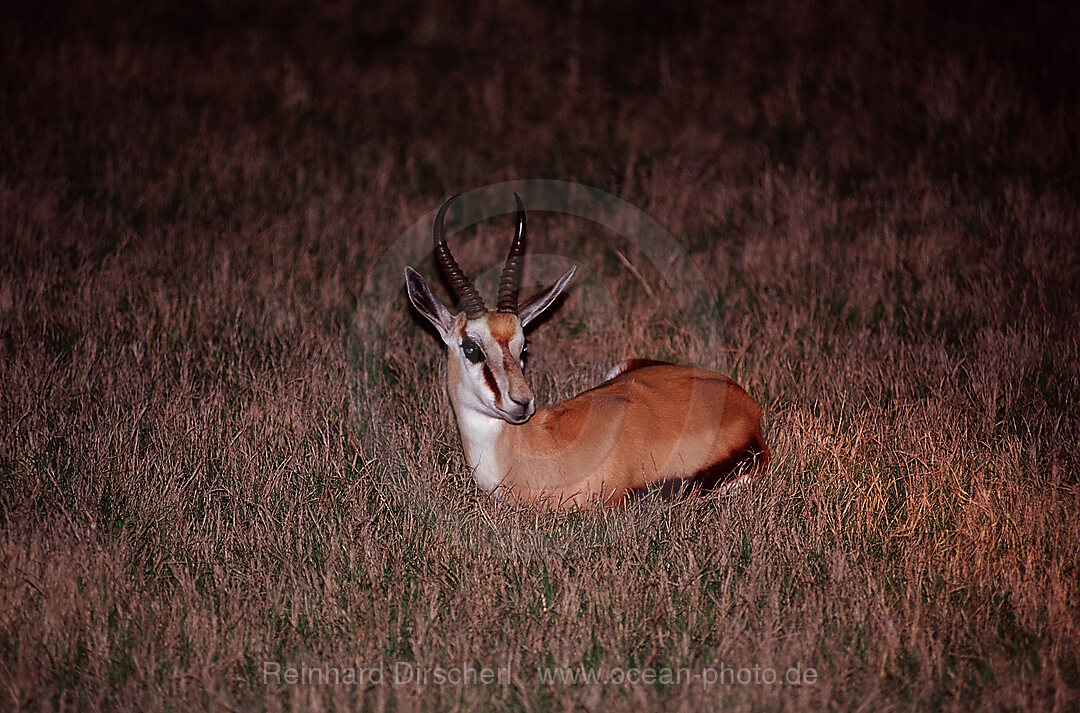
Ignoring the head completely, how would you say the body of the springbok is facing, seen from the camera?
to the viewer's left
